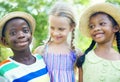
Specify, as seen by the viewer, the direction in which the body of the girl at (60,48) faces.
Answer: toward the camera

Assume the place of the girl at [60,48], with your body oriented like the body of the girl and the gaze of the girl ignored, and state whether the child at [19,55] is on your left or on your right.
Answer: on your right

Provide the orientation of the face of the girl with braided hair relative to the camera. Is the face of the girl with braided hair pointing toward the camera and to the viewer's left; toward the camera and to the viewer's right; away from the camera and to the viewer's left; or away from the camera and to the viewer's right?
toward the camera and to the viewer's left
